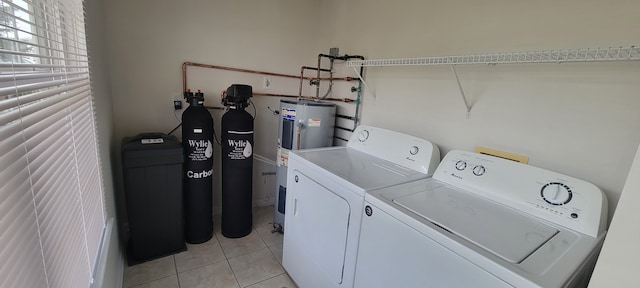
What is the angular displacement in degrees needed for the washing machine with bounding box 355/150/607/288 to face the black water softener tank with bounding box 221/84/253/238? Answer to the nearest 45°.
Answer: approximately 45° to its right

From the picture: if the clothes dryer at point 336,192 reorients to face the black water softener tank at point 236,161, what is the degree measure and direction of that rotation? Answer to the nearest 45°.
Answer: approximately 90° to its right

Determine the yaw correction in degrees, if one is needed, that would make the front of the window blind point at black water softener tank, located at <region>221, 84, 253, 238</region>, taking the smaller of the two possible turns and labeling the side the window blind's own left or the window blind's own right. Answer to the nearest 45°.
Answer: approximately 90° to the window blind's own left

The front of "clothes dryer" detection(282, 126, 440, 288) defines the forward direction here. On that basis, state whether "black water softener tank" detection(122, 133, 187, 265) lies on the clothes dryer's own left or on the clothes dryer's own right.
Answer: on the clothes dryer's own right

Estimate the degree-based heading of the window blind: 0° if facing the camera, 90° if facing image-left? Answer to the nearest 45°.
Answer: approximately 315°

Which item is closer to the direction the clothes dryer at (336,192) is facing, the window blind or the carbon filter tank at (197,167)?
the window blind

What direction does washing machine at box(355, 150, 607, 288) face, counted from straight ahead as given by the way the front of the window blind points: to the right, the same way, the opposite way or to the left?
the opposite way

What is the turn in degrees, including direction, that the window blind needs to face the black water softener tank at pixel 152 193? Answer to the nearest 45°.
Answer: approximately 90° to its left
